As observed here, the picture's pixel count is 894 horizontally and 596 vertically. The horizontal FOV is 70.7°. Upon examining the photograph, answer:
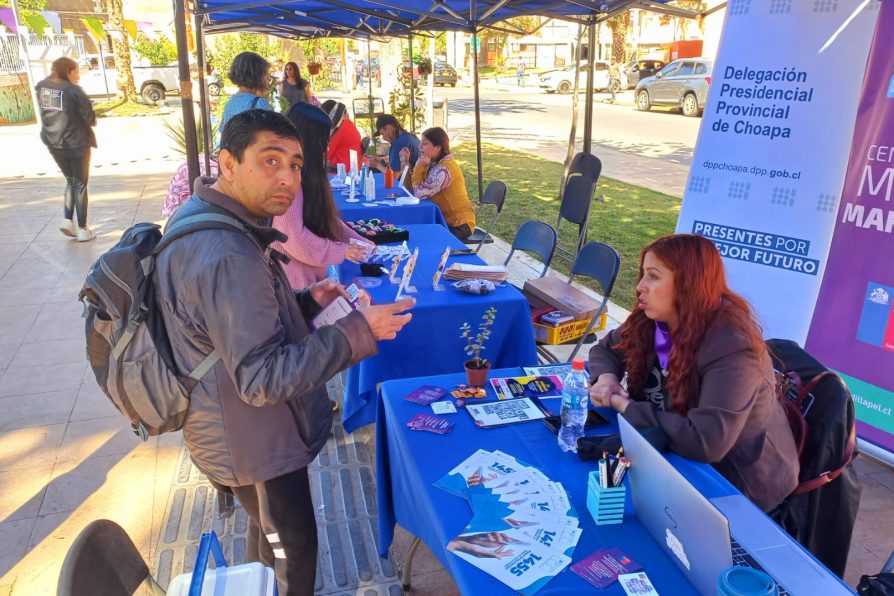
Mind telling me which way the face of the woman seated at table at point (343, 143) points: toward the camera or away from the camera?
away from the camera

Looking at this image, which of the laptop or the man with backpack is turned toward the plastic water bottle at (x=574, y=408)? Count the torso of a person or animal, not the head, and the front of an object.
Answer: the man with backpack

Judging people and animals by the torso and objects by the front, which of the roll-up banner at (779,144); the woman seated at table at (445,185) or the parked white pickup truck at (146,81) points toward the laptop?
the roll-up banner

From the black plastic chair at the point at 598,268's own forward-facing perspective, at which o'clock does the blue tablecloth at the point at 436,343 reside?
The blue tablecloth is roughly at 12 o'clock from the black plastic chair.

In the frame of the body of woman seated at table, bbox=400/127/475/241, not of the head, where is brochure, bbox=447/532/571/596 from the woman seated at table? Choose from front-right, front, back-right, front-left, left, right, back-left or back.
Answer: left

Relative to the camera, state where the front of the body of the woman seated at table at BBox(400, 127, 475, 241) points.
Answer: to the viewer's left

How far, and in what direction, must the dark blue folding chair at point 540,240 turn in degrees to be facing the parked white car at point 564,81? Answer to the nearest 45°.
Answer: approximately 135° to its right

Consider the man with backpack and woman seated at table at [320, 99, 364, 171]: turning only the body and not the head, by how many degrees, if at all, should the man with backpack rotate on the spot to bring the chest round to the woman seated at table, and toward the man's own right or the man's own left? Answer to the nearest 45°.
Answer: approximately 90° to the man's own left

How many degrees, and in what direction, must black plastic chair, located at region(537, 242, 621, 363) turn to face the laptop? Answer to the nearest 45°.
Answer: approximately 45° to its left

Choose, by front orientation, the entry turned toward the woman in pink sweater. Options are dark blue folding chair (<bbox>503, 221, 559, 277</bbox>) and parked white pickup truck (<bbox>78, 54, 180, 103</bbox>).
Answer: the dark blue folding chair

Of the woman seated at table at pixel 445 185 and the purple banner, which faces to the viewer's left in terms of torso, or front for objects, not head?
the woman seated at table

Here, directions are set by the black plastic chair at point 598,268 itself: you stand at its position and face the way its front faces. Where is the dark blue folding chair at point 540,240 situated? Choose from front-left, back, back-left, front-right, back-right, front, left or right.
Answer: right

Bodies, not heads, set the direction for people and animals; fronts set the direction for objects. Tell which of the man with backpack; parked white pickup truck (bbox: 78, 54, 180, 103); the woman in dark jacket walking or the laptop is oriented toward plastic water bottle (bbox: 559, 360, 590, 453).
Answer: the man with backpack

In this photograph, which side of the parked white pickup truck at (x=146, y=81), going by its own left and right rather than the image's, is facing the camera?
left

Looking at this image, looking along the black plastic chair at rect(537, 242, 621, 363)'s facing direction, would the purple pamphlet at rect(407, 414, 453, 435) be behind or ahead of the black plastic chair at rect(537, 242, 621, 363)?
ahead
